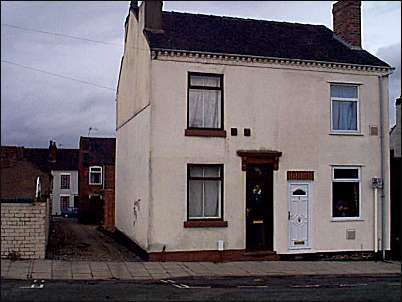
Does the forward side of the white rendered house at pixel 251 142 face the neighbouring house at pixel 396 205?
no

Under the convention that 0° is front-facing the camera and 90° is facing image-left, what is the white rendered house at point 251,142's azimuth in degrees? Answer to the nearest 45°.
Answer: approximately 0°

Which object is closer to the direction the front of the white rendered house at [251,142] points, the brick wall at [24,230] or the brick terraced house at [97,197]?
the brick wall

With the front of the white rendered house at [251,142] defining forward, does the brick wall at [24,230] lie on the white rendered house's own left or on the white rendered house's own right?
on the white rendered house's own right

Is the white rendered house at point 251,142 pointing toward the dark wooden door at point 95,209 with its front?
no

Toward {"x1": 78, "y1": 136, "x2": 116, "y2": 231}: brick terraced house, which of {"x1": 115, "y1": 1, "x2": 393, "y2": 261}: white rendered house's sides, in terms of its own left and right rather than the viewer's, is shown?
back

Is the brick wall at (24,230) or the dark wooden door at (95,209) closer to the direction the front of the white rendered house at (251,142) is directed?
the brick wall
